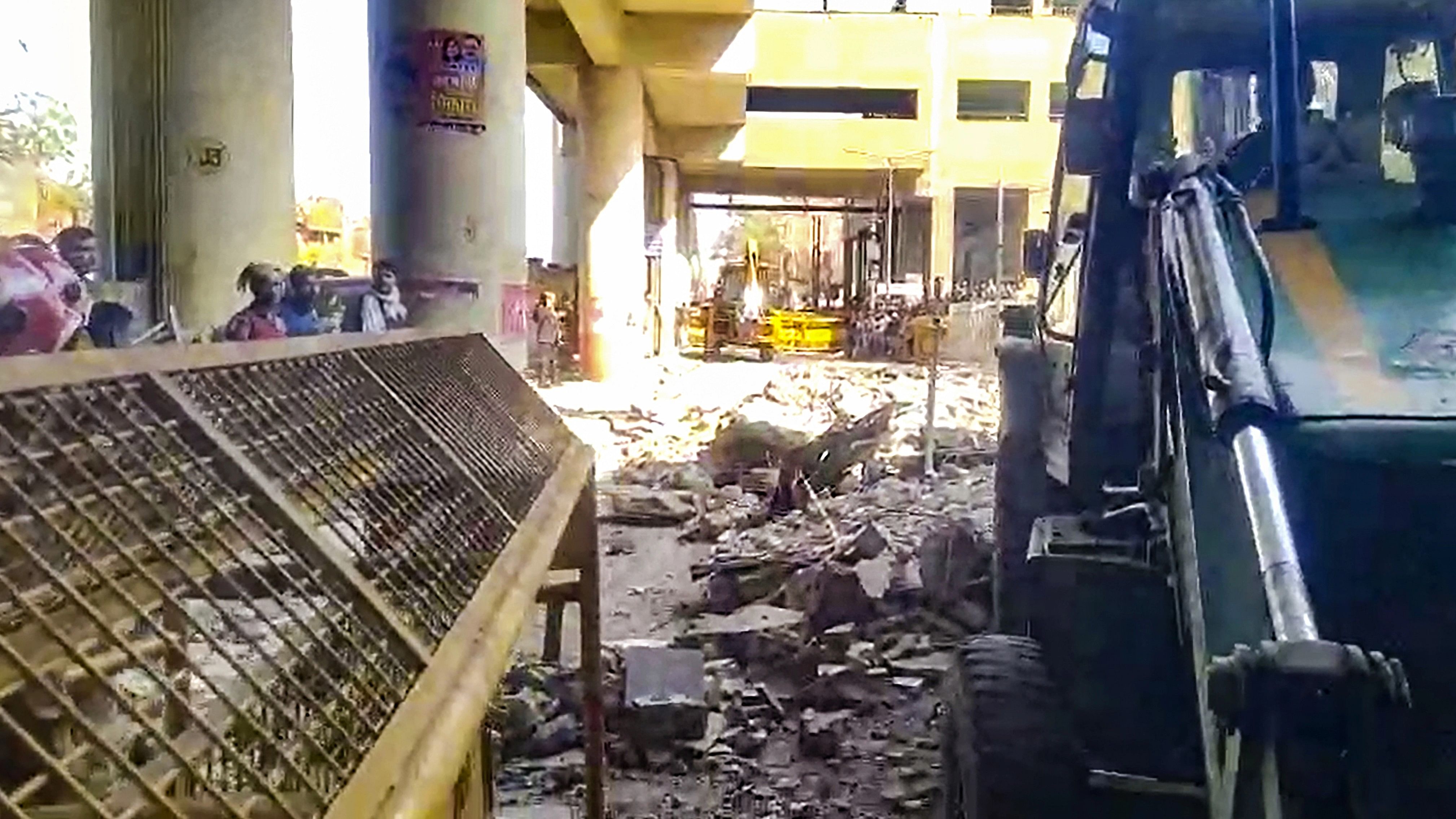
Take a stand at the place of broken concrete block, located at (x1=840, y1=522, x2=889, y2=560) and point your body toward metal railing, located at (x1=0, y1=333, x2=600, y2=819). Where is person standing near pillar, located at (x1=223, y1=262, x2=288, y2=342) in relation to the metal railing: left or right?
right
